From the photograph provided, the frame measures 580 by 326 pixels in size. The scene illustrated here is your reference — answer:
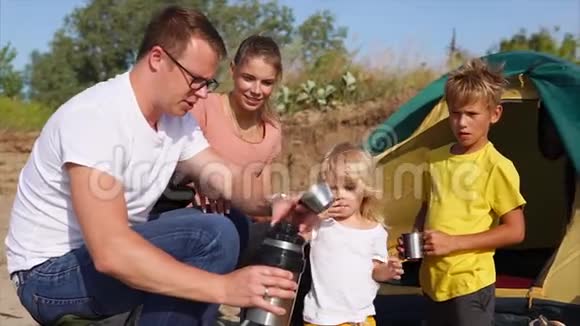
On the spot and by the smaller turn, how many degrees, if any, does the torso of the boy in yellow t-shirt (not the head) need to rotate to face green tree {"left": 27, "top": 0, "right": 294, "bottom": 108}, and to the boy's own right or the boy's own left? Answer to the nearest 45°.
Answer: approximately 90° to the boy's own right

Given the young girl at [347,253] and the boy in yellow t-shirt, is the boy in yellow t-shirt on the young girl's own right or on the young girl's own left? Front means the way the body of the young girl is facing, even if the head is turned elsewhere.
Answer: on the young girl's own left

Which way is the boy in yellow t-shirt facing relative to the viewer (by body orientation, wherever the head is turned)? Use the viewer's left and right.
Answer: facing the viewer and to the left of the viewer

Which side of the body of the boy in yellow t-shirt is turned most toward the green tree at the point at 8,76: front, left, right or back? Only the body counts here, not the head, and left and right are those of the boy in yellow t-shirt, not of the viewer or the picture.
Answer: right

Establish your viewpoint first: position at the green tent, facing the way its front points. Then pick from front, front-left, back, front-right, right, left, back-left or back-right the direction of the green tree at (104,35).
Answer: back-right

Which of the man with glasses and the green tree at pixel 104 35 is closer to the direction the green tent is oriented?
the man with glasses

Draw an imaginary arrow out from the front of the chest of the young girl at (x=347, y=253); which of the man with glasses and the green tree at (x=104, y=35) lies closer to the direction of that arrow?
the man with glasses

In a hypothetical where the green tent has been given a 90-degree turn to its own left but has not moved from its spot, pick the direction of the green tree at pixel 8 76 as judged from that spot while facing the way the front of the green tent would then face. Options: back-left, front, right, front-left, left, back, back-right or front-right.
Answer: back-left

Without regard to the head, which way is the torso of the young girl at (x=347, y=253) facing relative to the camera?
toward the camera

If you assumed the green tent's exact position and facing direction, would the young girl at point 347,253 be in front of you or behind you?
in front

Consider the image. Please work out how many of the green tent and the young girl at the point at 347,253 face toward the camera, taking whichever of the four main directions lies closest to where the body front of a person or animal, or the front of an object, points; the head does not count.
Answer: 2

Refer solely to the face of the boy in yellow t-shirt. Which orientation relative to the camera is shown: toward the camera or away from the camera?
toward the camera

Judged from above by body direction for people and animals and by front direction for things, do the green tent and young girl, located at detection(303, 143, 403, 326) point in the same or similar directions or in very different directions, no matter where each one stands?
same or similar directions

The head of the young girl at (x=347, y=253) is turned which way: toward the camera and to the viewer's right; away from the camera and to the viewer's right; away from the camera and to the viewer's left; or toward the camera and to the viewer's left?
toward the camera and to the viewer's left

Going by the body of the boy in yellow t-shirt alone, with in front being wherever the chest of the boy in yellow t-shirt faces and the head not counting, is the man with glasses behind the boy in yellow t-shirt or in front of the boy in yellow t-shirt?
in front

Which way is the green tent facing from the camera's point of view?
toward the camera
